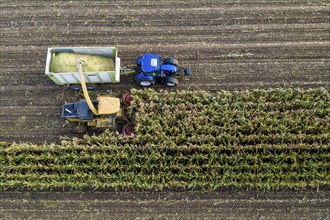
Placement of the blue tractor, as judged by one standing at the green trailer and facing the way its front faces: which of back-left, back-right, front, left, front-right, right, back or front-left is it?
front

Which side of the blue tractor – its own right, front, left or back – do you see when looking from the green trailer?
back

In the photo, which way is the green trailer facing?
to the viewer's right

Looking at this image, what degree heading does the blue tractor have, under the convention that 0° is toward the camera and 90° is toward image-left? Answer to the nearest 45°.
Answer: approximately 270°
